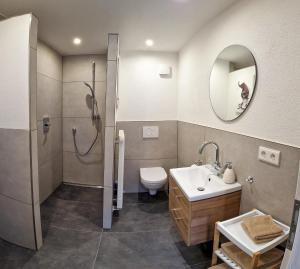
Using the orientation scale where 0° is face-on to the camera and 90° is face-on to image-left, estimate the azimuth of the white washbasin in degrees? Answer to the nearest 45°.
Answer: approximately 45°

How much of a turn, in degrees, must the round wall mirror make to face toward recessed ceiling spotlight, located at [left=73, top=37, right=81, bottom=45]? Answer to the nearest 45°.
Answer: approximately 45° to its right

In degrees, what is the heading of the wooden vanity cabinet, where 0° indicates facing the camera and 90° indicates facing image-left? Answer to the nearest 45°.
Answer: approximately 45°

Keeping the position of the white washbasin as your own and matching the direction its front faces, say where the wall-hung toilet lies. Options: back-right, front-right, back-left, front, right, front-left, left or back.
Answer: right

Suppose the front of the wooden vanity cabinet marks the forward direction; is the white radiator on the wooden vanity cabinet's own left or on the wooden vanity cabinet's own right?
on the wooden vanity cabinet's own right

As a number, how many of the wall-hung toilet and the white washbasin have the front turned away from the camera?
0

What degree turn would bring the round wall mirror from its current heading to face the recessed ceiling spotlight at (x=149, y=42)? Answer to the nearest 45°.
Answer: approximately 90° to its right

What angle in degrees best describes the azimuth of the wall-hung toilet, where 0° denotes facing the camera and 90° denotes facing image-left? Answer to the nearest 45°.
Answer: approximately 0°
